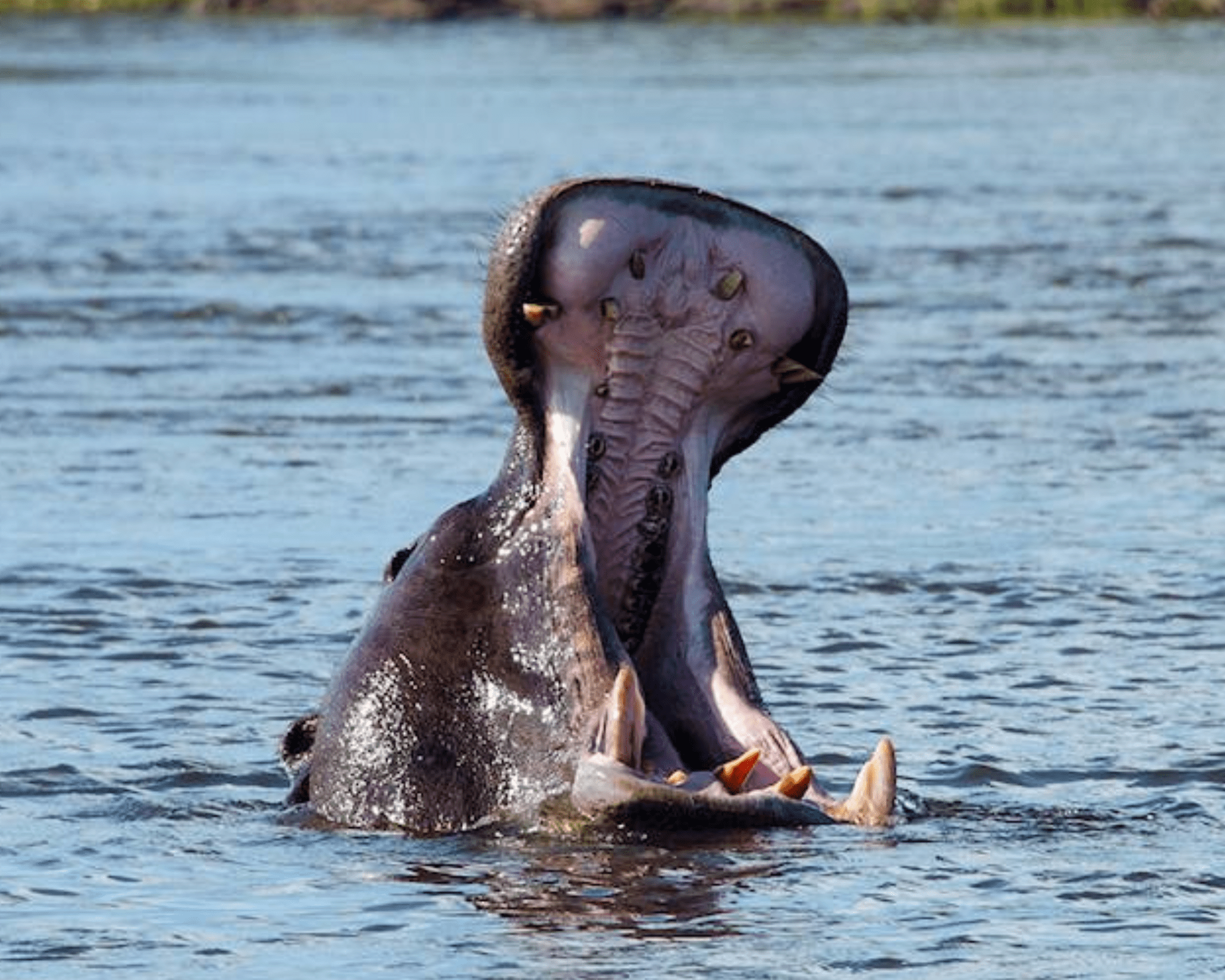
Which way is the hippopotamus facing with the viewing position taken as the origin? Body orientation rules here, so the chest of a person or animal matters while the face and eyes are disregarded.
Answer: facing the viewer and to the right of the viewer
